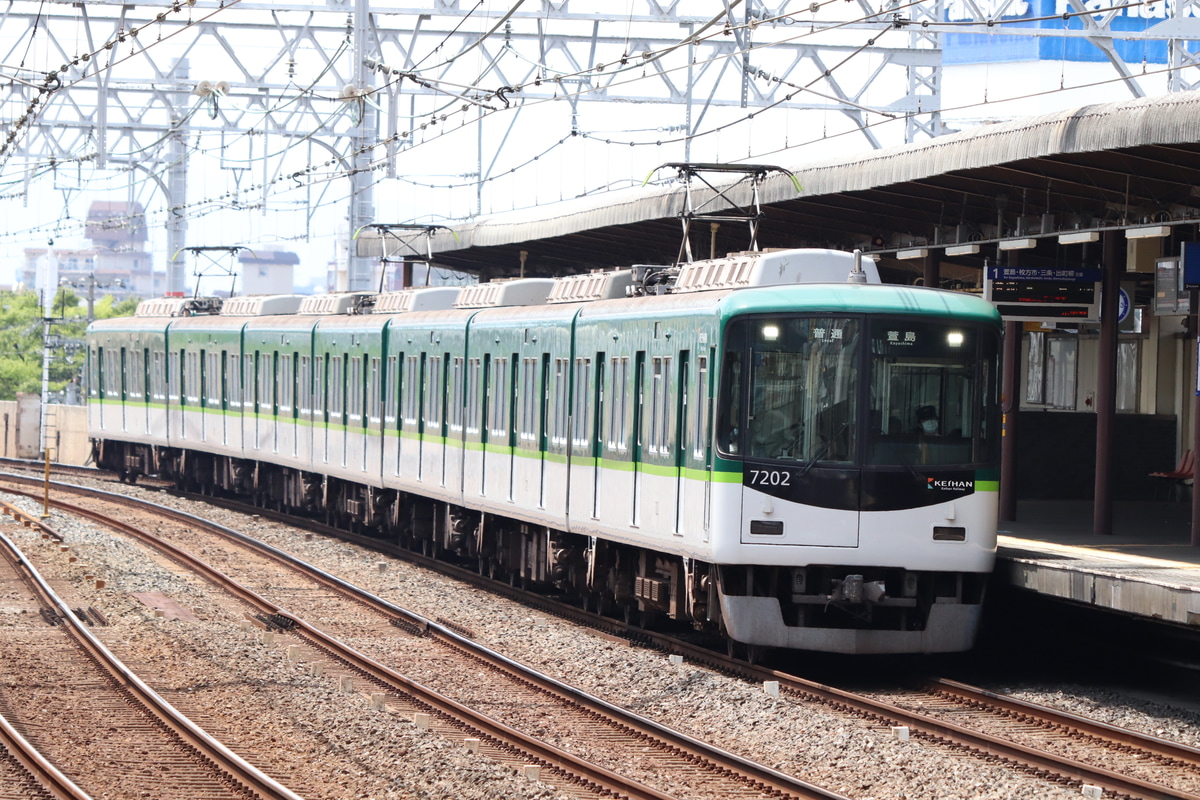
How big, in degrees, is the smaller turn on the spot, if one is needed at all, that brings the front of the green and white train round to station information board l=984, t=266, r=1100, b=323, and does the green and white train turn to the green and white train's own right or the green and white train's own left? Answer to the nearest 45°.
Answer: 0° — it already faces it

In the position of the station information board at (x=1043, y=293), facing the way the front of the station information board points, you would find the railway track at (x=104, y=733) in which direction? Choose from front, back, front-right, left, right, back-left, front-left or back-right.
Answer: front-right

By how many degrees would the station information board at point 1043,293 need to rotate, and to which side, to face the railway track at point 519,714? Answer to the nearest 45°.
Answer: approximately 45° to its right

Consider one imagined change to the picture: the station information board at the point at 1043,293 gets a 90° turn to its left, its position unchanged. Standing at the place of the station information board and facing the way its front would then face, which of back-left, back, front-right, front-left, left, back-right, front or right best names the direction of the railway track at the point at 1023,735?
right

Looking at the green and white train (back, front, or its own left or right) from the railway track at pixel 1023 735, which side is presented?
front

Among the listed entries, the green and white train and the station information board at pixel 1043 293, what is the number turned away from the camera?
0

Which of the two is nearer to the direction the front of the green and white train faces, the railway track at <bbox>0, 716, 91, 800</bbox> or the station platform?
the station platform

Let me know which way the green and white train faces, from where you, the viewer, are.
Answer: facing the viewer and to the right of the viewer

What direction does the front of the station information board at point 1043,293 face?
toward the camera

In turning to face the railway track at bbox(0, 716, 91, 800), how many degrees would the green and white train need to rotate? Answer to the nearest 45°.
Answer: approximately 90° to its right
